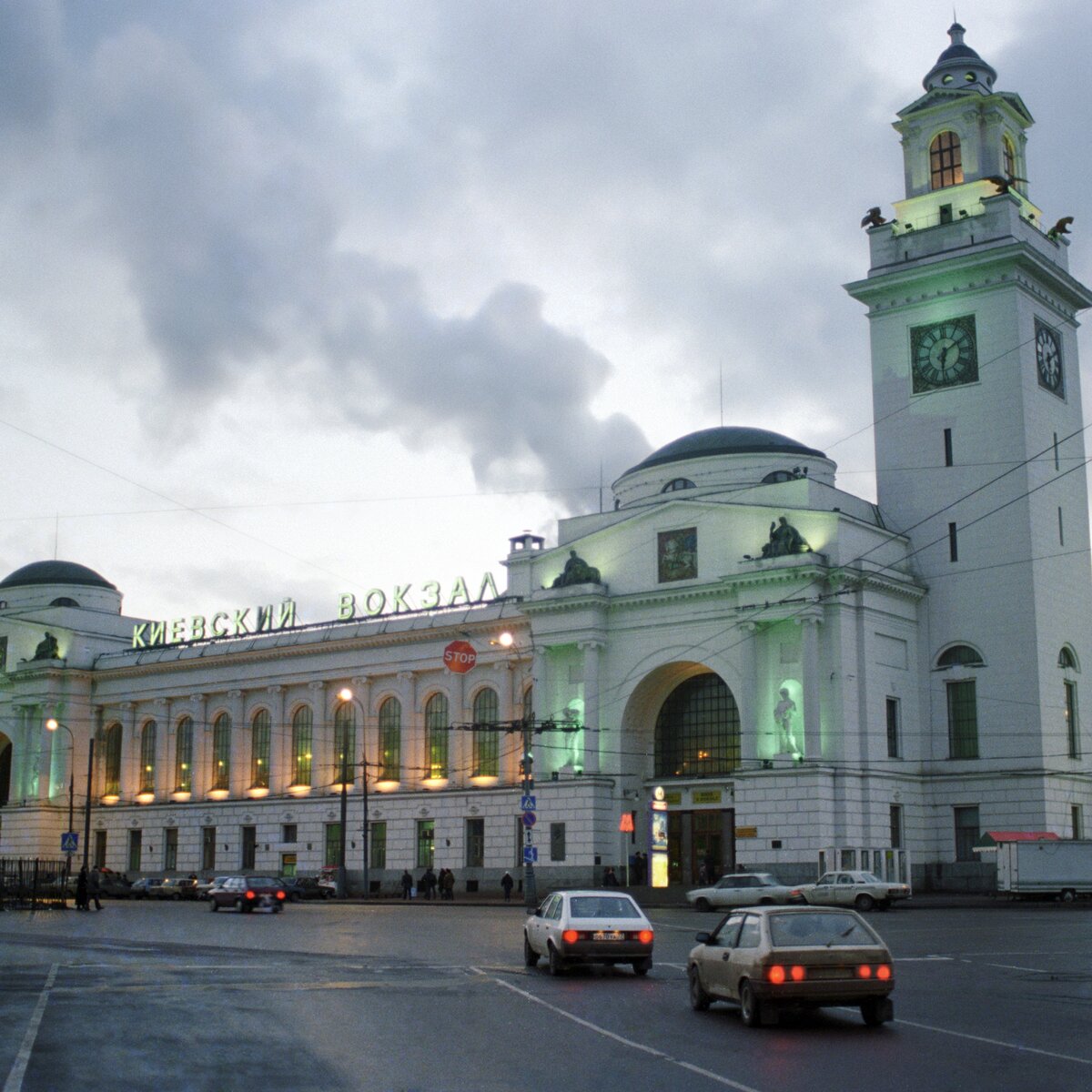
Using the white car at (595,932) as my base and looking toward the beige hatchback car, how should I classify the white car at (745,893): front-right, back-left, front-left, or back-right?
back-left

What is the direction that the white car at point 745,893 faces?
to the viewer's left

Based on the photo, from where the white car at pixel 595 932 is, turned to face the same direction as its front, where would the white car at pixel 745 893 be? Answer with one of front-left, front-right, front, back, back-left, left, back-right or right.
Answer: front-right

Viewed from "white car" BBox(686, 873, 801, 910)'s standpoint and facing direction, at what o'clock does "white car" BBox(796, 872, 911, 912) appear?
"white car" BBox(796, 872, 911, 912) is roughly at 6 o'clock from "white car" BBox(686, 873, 801, 910).

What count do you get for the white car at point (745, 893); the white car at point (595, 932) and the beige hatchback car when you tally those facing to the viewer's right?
0

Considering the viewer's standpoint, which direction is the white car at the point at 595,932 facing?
facing away from the viewer and to the left of the viewer

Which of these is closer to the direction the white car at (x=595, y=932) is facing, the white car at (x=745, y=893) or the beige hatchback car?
the white car

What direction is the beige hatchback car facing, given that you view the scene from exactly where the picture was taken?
facing away from the viewer and to the left of the viewer

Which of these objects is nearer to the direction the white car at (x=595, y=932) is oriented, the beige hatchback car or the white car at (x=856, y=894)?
the white car

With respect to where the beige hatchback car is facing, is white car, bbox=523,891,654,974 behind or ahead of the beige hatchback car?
ahead

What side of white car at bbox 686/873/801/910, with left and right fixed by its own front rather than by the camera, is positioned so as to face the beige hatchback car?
left

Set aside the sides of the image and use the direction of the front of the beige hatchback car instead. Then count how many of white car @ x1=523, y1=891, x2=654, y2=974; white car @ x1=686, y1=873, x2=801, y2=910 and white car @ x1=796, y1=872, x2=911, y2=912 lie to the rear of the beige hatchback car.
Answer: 0

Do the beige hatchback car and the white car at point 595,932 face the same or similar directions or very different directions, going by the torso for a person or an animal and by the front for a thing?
same or similar directions

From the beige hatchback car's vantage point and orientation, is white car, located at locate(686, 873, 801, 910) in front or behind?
in front

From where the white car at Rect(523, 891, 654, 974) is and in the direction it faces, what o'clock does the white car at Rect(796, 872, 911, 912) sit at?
the white car at Rect(796, 872, 911, 912) is roughly at 2 o'clock from the white car at Rect(523, 891, 654, 974).

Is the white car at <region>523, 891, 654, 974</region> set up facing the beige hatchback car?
no
